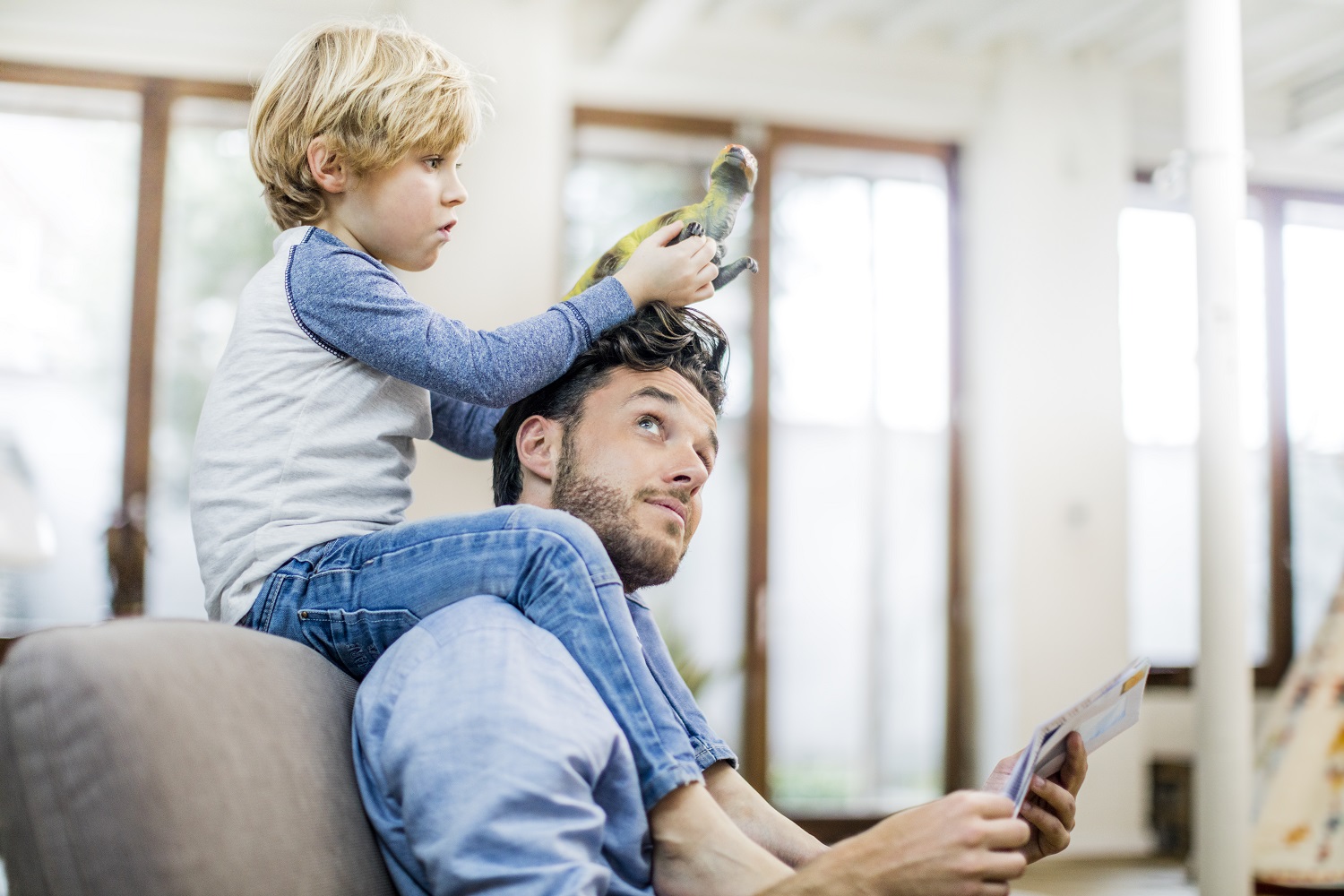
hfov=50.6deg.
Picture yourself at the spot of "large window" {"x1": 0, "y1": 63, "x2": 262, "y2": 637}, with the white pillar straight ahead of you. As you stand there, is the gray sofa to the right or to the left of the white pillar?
right

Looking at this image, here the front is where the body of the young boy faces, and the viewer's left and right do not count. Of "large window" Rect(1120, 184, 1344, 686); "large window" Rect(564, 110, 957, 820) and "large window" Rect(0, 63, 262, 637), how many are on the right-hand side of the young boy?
0

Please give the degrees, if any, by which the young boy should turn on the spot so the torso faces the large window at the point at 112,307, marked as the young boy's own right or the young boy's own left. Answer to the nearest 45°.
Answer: approximately 90° to the young boy's own left

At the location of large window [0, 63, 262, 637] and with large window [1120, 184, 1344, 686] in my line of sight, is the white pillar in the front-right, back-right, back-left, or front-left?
front-right

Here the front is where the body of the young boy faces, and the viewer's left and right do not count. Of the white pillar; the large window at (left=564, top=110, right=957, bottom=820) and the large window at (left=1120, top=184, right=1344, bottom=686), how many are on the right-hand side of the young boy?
0

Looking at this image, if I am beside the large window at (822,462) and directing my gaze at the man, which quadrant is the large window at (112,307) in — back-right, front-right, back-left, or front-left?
front-right

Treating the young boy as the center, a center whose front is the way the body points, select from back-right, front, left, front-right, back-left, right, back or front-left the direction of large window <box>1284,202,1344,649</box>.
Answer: front-left

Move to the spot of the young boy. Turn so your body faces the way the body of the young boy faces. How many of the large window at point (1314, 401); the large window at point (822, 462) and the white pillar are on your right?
0

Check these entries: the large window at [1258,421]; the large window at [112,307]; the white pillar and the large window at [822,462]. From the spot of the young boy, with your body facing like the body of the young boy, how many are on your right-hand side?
0

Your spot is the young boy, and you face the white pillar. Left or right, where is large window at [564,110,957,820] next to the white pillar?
left

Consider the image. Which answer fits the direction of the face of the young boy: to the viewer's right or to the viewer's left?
to the viewer's right

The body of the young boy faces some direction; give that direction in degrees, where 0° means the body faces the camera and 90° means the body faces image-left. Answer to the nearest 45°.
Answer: approximately 270°

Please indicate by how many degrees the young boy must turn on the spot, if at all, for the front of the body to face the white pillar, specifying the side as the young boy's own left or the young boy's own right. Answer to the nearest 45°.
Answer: approximately 45° to the young boy's own left

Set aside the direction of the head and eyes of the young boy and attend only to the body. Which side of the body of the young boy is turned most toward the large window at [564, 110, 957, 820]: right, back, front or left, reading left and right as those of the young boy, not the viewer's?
left
